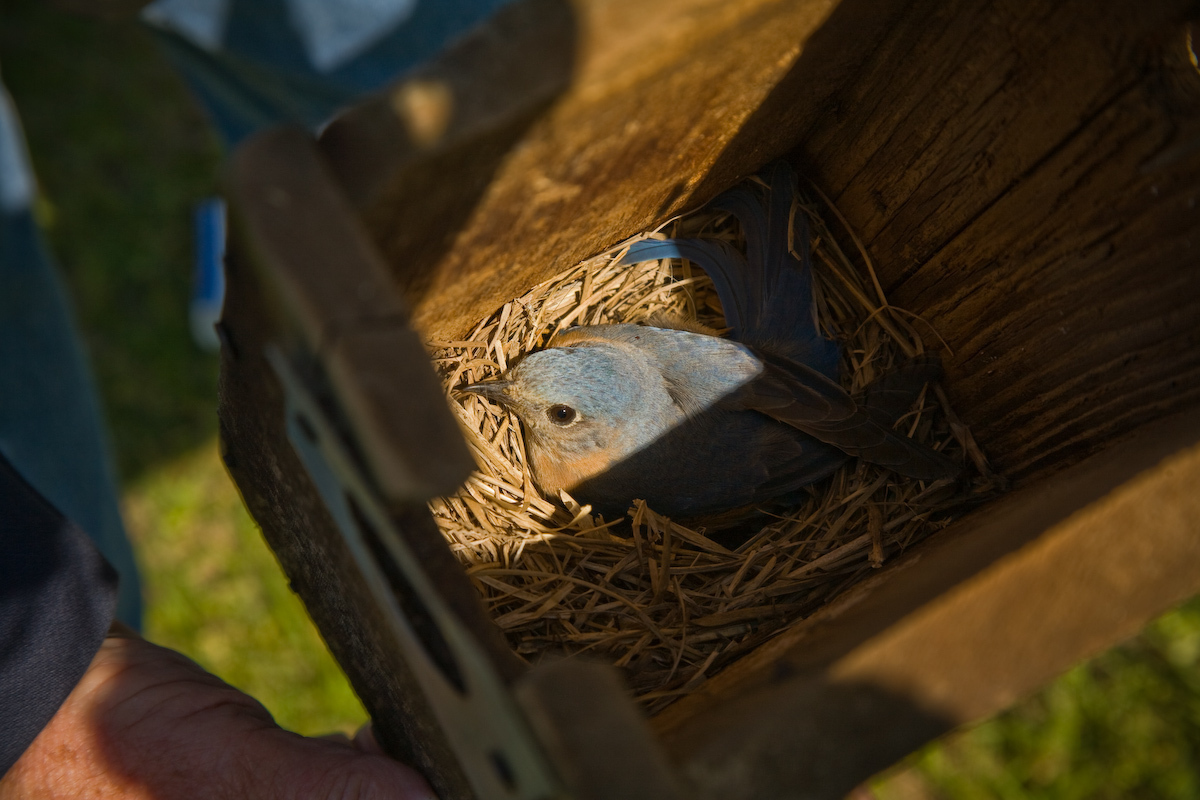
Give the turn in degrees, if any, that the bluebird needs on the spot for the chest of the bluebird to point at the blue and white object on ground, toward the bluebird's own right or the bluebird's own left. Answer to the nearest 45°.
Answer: approximately 45° to the bluebird's own right

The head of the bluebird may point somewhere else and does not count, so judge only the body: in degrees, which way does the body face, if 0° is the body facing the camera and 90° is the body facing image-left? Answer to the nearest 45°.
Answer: approximately 90°
